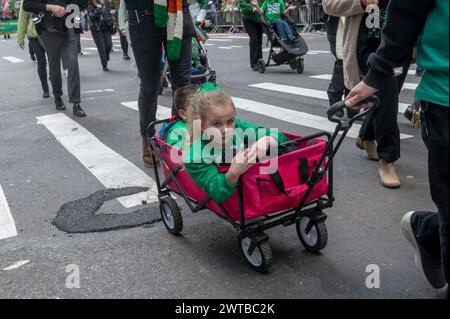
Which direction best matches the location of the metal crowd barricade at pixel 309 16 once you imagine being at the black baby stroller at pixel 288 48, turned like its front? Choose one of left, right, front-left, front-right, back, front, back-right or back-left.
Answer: back-left

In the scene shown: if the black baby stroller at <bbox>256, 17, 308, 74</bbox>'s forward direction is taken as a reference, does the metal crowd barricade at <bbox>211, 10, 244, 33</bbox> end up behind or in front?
behind

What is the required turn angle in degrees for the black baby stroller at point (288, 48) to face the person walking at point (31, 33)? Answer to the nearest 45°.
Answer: approximately 90° to its right

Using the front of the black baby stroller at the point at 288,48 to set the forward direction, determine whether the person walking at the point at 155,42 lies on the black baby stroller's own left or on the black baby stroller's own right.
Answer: on the black baby stroller's own right

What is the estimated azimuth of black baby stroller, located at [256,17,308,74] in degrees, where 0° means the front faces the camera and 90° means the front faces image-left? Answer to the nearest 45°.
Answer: approximately 315°
